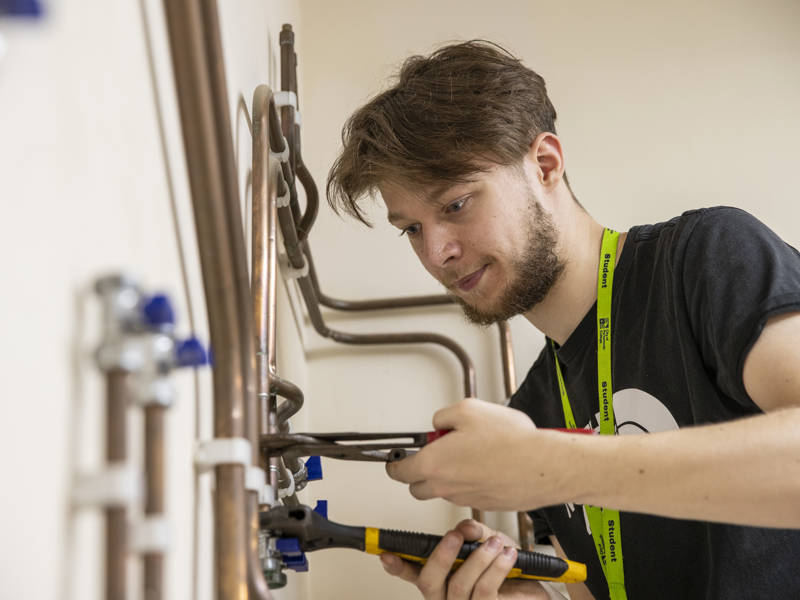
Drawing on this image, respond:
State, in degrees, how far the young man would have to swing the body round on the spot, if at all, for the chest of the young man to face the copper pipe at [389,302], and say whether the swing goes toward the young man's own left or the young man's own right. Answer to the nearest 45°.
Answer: approximately 90° to the young man's own right

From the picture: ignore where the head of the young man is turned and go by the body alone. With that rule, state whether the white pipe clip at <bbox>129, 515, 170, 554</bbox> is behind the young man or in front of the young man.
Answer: in front

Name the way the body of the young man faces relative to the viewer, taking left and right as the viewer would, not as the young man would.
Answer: facing the viewer and to the left of the viewer
